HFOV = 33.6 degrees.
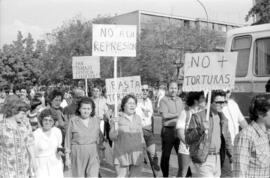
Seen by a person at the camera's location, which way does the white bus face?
facing to the left of the viewer

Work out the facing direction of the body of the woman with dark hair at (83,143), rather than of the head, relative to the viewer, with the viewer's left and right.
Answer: facing the viewer

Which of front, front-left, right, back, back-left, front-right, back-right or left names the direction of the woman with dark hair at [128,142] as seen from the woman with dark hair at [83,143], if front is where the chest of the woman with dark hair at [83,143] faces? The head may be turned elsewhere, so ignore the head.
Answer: left

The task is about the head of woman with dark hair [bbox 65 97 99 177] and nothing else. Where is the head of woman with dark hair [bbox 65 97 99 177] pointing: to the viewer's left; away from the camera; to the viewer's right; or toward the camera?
toward the camera

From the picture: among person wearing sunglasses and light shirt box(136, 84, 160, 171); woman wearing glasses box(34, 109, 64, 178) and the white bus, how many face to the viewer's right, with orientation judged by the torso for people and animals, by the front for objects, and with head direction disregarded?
0

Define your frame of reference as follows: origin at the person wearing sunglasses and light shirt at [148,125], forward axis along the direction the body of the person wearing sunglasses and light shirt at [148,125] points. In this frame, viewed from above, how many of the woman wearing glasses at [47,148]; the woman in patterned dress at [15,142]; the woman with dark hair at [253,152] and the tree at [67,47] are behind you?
1

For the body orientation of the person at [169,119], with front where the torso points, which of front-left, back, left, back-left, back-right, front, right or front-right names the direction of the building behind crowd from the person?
back

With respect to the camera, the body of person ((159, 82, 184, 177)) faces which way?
toward the camera

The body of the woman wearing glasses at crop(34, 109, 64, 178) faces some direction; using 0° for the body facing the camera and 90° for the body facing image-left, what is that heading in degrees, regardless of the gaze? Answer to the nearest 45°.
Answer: approximately 0°

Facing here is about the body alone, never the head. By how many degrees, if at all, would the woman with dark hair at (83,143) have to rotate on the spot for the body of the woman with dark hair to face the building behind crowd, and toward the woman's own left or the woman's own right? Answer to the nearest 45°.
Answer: approximately 180°

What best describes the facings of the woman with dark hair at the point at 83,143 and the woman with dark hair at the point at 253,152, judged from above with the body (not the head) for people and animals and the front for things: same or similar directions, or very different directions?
same or similar directions

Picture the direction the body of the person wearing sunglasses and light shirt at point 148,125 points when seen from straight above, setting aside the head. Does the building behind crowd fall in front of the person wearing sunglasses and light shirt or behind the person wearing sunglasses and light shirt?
behind

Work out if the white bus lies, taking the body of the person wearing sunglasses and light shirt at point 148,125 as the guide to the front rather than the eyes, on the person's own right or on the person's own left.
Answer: on the person's own left

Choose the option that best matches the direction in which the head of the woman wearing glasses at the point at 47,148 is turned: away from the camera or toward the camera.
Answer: toward the camera
